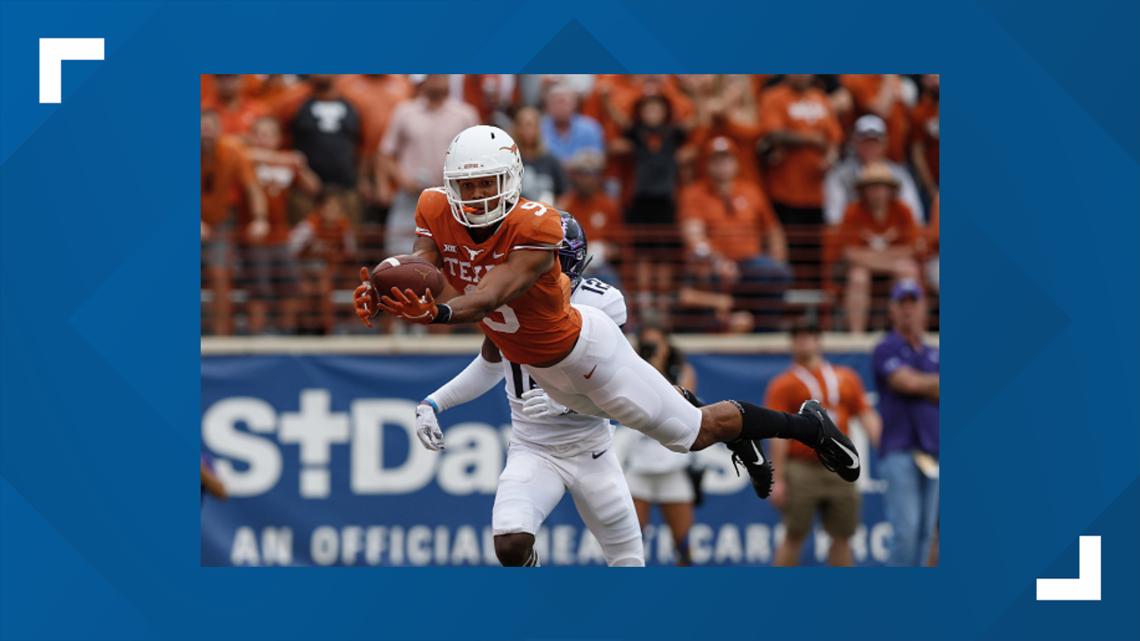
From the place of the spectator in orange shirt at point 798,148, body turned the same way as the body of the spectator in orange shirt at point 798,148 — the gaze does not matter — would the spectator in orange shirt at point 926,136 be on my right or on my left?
on my left

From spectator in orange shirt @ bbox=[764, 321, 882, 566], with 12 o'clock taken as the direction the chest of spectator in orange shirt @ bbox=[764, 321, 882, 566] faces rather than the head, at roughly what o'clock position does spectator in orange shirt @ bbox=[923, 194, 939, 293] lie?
spectator in orange shirt @ bbox=[923, 194, 939, 293] is roughly at 7 o'clock from spectator in orange shirt @ bbox=[764, 321, 882, 566].

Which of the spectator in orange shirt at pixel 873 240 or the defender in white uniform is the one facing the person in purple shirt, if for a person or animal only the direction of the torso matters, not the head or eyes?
the spectator in orange shirt

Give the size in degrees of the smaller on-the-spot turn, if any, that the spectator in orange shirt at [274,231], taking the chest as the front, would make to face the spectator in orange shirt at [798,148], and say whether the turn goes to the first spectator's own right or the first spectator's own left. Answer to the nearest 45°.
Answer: approximately 90° to the first spectator's own left

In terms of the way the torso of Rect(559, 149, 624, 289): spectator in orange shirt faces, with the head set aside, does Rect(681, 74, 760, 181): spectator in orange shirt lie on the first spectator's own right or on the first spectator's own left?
on the first spectator's own left

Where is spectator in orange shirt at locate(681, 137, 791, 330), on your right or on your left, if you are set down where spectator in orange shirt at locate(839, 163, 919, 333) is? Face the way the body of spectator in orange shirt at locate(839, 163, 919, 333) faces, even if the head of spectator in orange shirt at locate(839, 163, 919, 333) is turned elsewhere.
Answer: on your right

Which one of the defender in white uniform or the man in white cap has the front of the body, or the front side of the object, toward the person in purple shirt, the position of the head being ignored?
the man in white cap

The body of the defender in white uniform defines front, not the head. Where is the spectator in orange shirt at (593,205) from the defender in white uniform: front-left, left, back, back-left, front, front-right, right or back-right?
back

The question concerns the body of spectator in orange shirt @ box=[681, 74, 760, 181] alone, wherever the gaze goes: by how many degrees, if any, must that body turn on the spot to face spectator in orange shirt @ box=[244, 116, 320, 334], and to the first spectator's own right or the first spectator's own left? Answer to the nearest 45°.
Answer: approximately 90° to the first spectator's own right

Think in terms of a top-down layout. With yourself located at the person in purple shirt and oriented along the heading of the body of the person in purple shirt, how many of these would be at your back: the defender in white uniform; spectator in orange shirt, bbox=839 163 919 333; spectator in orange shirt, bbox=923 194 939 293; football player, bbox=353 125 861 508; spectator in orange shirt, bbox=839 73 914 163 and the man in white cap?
4
